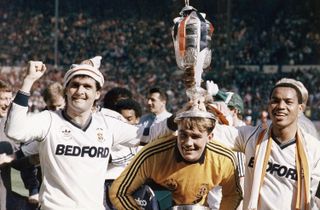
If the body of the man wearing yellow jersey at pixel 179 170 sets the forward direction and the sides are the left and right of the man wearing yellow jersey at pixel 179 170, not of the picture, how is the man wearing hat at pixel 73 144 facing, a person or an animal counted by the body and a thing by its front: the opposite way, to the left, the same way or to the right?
the same way

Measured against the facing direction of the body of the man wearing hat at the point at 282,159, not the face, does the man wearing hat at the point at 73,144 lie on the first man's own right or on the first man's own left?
on the first man's own right

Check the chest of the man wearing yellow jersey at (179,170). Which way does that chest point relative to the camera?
toward the camera

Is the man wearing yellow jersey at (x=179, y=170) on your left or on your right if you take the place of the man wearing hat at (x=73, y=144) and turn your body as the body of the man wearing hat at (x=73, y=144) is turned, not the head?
on your left

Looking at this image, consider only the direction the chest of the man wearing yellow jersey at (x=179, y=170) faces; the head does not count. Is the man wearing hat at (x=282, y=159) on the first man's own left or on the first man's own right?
on the first man's own left

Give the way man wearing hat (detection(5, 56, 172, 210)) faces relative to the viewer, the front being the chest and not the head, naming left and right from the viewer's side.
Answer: facing the viewer

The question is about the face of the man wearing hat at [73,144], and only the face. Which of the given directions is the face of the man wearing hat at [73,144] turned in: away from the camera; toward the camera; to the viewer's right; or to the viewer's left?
toward the camera

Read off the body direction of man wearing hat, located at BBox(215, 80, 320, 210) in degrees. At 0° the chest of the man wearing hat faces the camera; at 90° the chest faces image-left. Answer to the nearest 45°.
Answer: approximately 0°

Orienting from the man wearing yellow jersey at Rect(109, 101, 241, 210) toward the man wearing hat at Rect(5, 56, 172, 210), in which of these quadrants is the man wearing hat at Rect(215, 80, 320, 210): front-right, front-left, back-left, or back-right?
back-right

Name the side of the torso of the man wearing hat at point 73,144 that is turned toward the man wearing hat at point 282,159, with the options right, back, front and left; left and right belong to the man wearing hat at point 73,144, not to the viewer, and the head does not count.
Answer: left

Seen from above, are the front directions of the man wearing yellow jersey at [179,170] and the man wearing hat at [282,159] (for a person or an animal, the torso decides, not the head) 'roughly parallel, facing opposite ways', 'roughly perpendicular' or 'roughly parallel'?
roughly parallel

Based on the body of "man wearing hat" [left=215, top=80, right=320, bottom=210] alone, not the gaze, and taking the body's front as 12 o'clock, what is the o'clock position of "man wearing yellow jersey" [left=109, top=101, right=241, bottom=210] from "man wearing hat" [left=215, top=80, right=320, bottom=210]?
"man wearing yellow jersey" [left=109, top=101, right=241, bottom=210] is roughly at 2 o'clock from "man wearing hat" [left=215, top=80, right=320, bottom=210].

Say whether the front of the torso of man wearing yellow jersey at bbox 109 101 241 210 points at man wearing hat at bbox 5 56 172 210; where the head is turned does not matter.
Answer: no
